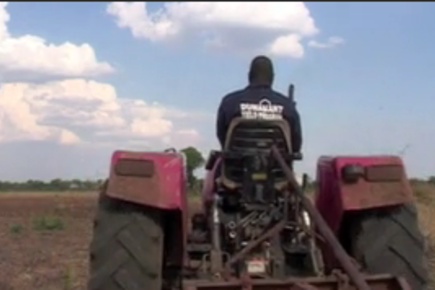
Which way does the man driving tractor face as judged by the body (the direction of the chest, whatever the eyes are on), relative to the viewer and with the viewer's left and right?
facing away from the viewer

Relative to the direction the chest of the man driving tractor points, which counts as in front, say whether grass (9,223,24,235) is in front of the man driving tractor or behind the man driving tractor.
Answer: in front

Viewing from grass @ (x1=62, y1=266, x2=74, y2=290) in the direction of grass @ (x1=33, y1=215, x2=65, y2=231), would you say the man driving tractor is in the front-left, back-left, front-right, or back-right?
back-right

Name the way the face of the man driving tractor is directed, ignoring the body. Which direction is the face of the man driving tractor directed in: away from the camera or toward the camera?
away from the camera

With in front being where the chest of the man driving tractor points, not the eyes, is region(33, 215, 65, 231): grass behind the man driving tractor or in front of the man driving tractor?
in front

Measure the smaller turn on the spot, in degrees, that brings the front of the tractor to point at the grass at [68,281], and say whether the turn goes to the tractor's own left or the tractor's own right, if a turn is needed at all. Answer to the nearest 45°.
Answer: approximately 45° to the tractor's own left

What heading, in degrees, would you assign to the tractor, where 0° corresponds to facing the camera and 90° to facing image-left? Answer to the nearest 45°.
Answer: approximately 180°
